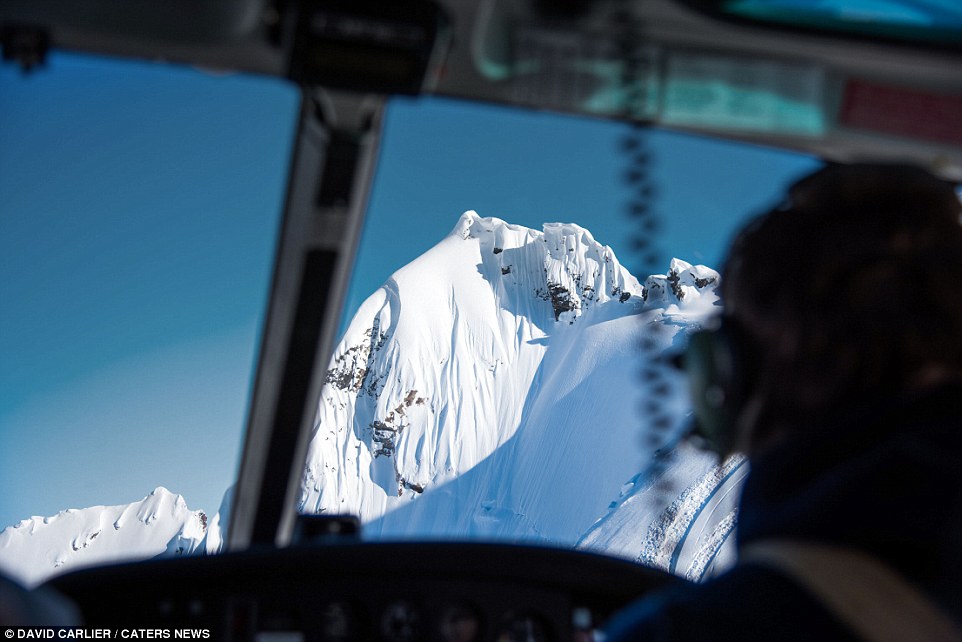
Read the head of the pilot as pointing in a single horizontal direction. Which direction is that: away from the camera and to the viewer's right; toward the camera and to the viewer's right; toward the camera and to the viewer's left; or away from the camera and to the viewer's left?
away from the camera and to the viewer's left

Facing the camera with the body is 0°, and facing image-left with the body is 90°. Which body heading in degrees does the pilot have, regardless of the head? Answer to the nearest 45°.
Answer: approximately 180°
